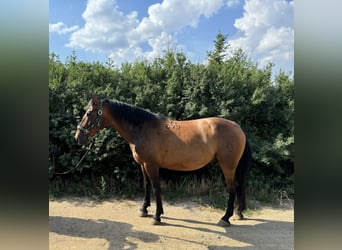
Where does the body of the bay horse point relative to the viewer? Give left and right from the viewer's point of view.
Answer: facing to the left of the viewer
